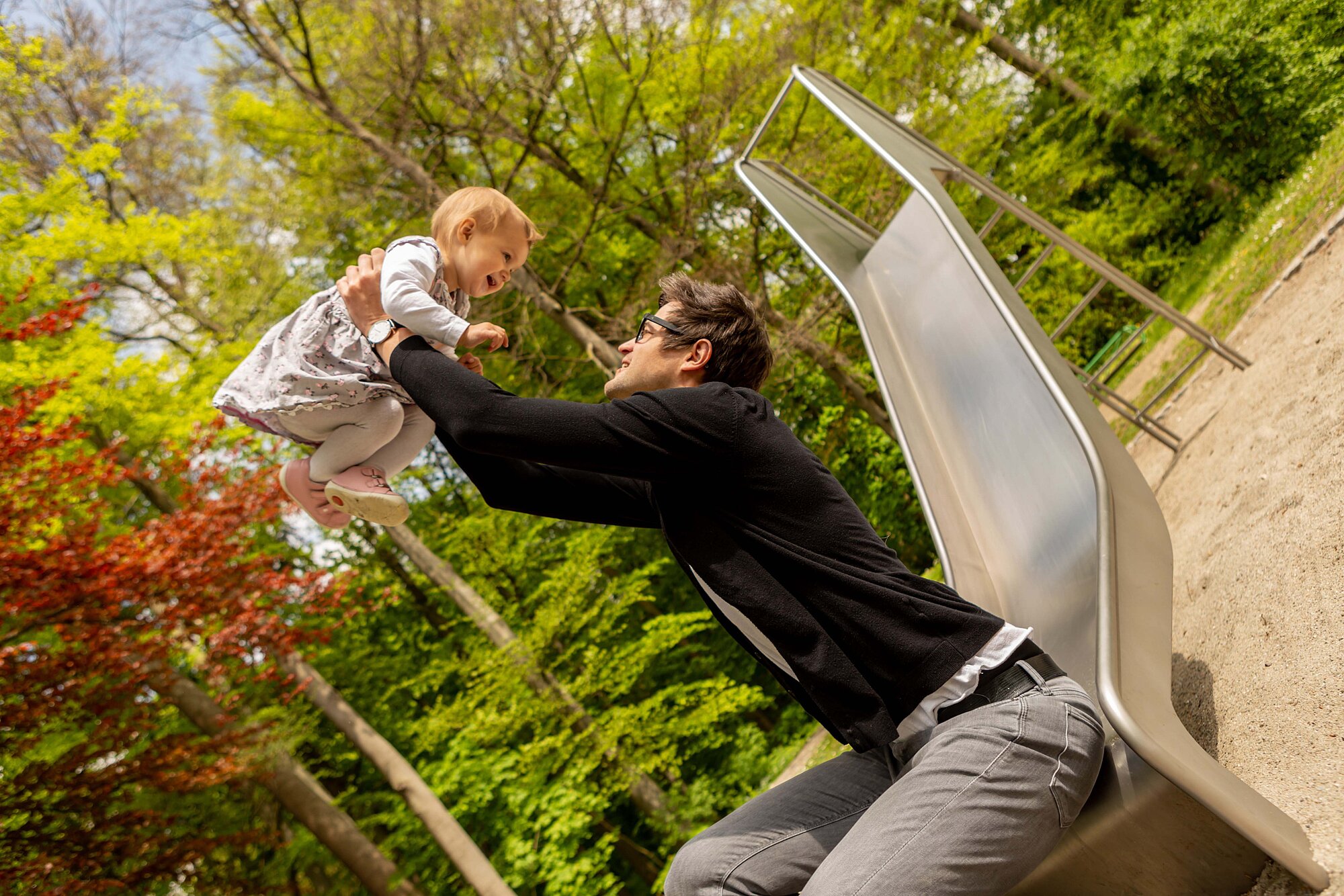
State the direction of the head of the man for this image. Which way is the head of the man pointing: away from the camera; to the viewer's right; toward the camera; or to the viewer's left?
to the viewer's left

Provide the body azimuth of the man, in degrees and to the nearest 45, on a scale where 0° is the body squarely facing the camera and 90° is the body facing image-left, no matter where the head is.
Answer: approximately 90°

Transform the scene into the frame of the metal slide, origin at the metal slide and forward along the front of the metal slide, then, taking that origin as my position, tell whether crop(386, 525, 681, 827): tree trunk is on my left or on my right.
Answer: on my right

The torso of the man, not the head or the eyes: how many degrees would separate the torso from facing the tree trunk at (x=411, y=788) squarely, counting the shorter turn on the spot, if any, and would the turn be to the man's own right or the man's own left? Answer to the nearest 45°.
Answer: approximately 90° to the man's own right

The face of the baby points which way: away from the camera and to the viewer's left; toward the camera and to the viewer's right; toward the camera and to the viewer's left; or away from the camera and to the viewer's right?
toward the camera and to the viewer's right
